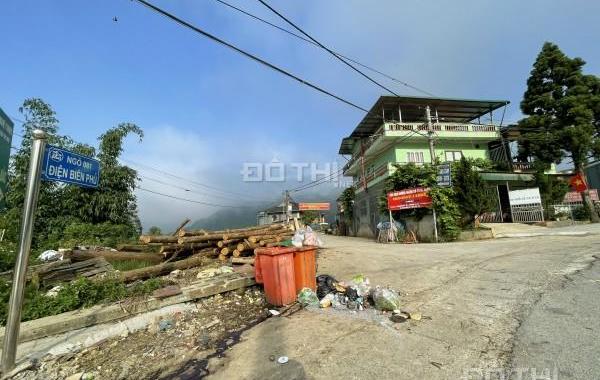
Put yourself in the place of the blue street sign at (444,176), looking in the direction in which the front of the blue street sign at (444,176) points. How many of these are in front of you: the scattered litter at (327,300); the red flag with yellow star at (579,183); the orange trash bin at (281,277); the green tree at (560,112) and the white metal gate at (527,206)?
2

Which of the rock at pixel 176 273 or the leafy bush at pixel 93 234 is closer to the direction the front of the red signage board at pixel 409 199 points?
the rock

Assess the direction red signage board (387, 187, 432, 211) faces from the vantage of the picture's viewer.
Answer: facing the viewer

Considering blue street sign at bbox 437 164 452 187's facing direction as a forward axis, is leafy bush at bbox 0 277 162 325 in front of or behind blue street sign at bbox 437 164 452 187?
in front

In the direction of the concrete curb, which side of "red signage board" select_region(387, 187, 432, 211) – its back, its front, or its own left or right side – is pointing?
front

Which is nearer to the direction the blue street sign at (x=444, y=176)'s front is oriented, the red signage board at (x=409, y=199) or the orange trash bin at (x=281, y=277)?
the orange trash bin

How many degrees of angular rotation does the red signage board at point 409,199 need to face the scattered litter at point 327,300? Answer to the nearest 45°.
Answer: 0° — it already faces it

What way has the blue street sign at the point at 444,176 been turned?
toward the camera

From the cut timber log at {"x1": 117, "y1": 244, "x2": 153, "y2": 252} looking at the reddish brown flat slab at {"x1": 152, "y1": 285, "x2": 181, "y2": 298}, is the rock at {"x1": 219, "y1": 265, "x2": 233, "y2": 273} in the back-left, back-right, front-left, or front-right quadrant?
front-left

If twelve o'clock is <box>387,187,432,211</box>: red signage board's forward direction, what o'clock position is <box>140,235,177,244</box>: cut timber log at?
The cut timber log is roughly at 1 o'clock from the red signage board.

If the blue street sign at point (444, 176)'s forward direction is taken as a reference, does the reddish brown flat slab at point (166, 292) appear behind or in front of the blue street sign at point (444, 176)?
in front

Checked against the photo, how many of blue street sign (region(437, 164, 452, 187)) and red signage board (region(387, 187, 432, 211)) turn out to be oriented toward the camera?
2

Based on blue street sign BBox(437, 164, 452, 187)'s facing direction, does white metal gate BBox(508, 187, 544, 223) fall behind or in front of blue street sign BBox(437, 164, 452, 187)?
behind

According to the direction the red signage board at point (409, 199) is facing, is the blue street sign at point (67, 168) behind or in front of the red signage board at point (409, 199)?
in front

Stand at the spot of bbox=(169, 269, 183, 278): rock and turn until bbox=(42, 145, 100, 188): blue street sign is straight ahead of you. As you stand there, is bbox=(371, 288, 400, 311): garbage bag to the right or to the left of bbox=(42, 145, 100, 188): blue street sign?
left
